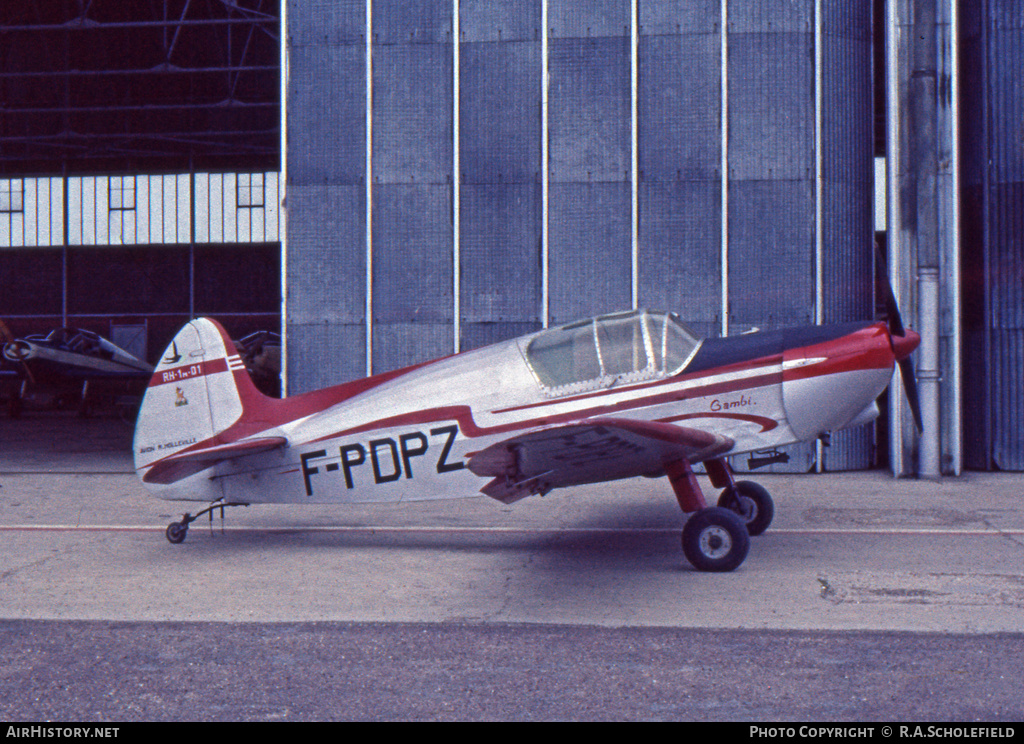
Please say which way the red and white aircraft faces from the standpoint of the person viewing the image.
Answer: facing to the right of the viewer
